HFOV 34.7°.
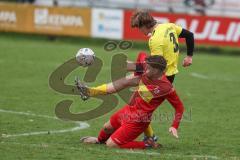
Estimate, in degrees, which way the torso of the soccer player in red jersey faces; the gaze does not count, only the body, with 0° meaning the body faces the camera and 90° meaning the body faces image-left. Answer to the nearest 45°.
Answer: approximately 45°

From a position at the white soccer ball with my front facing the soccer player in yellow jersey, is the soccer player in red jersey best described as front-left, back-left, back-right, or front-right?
front-right

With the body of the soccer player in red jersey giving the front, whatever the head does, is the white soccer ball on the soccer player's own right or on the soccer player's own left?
on the soccer player's own right
